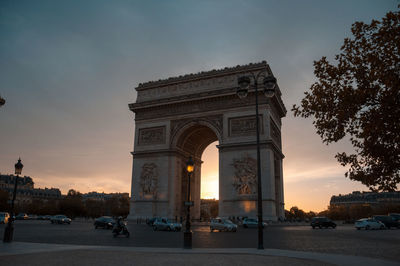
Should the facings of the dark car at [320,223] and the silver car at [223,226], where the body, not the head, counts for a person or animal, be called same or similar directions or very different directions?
same or similar directions

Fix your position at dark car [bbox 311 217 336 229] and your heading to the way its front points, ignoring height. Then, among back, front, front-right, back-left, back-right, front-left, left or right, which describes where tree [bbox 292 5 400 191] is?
right

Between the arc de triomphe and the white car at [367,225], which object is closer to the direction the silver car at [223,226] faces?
the white car

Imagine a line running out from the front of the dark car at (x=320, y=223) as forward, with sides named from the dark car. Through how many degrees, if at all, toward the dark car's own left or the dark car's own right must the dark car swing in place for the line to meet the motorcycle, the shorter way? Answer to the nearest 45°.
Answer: approximately 135° to the dark car's own right

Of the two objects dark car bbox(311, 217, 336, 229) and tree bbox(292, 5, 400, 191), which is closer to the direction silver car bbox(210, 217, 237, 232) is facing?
the dark car

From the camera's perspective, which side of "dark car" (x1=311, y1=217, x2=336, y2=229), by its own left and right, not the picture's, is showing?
right

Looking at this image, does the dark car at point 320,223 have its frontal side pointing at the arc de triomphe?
no

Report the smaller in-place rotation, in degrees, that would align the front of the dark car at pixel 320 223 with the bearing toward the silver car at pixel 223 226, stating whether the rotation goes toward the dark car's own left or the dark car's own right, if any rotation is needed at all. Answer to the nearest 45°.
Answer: approximately 135° to the dark car's own right

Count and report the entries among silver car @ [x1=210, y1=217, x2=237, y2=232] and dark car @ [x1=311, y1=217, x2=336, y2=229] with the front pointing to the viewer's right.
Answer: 2

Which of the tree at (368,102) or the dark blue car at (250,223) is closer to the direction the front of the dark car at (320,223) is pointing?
the tree

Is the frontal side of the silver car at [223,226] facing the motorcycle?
no

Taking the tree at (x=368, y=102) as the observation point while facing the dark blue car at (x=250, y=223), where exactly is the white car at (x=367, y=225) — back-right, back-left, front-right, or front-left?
front-right

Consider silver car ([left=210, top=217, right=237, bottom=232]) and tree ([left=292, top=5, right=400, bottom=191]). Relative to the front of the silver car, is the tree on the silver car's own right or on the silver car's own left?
on the silver car's own right

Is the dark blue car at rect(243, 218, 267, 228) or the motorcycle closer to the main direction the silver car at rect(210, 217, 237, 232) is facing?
the dark blue car

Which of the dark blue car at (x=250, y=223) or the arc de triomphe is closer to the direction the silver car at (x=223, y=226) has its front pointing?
the dark blue car

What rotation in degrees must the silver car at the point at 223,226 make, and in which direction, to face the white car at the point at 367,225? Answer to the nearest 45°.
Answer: approximately 45° to its left

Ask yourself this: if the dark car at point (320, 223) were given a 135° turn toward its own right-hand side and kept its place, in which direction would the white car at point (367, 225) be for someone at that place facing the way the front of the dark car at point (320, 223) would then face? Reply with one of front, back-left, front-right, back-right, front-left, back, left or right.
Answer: back-left

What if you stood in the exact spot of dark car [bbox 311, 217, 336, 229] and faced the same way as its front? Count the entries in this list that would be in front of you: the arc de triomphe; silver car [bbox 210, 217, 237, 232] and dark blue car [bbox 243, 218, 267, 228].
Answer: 0

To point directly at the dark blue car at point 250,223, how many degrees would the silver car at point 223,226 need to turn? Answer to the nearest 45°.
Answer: approximately 45° to its left

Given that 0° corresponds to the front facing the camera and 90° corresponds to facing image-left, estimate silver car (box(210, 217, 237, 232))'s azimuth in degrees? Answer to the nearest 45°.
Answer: approximately 270°
